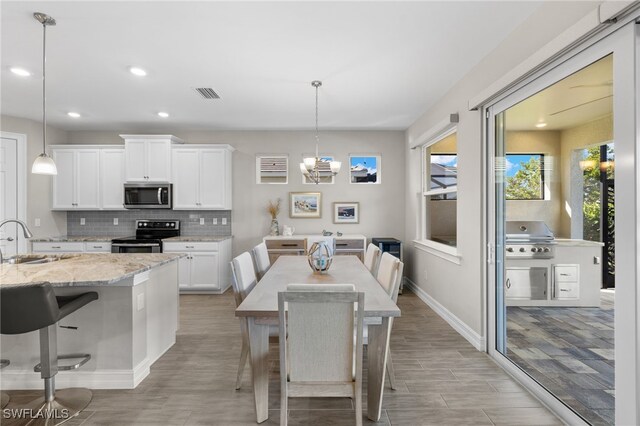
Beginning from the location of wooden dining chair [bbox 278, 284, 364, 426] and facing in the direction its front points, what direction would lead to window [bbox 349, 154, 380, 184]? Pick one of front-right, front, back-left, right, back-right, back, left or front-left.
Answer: front

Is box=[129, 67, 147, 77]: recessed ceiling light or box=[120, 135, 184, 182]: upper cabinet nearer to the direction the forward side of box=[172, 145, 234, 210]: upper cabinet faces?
the recessed ceiling light

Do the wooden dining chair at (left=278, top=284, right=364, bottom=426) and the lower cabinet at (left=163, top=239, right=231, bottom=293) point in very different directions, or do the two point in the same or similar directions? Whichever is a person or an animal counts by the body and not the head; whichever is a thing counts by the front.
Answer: very different directions

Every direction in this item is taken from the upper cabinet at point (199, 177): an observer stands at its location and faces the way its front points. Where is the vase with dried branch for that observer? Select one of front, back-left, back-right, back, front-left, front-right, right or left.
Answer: left

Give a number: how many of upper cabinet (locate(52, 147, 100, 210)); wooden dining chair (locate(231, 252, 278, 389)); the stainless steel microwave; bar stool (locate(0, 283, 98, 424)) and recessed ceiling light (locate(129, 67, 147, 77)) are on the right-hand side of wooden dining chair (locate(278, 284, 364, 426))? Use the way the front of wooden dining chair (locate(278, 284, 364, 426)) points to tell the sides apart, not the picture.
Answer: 0

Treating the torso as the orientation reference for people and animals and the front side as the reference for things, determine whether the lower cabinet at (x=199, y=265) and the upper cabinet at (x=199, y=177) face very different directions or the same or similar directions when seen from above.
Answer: same or similar directions

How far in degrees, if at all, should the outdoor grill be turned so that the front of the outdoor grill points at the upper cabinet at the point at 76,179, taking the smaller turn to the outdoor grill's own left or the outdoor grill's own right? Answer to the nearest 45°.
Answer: approximately 135° to the outdoor grill's own right

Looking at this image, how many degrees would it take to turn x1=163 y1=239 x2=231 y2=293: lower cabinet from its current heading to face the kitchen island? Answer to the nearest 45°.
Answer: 0° — it already faces it

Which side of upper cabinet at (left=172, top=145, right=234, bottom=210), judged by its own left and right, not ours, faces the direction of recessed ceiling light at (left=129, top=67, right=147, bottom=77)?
front

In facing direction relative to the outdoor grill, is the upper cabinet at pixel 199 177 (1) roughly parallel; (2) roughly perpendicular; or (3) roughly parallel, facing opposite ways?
roughly parallel

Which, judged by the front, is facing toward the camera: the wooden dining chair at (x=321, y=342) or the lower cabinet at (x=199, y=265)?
the lower cabinet

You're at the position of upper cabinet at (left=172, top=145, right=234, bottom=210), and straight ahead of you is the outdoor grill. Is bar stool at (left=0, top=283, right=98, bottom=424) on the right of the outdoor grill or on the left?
right

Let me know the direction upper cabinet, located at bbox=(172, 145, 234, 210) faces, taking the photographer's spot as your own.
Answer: facing the viewer

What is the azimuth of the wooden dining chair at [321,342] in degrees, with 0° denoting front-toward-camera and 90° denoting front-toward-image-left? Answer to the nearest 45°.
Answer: approximately 180°

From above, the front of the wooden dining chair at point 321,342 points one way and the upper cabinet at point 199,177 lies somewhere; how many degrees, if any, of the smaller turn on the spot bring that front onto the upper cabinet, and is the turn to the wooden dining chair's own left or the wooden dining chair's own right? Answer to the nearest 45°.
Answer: approximately 45° to the wooden dining chair's own left

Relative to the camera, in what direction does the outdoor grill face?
facing the viewer and to the right of the viewer
